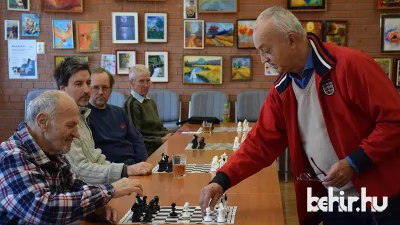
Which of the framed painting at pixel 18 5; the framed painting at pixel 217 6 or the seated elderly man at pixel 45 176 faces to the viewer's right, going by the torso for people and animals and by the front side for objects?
the seated elderly man

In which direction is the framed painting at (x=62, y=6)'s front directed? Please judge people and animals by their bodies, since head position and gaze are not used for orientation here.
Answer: toward the camera

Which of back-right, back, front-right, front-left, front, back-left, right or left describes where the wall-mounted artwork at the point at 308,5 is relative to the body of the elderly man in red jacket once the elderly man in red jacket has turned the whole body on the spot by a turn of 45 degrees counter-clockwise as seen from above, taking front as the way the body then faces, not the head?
back

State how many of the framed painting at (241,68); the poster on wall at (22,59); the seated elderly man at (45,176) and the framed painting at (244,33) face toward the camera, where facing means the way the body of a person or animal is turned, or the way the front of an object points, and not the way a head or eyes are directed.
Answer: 3

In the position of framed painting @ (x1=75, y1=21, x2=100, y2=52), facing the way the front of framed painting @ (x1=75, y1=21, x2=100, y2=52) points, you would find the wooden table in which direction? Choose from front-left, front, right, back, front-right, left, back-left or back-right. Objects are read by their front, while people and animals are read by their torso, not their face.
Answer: front

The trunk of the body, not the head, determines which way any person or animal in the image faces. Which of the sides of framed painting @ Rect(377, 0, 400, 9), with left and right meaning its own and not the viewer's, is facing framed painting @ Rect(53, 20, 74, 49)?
right

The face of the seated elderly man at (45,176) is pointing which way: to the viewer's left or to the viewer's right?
to the viewer's right

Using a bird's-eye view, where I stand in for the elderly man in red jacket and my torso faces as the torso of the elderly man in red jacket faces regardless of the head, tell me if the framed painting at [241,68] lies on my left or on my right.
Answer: on my right

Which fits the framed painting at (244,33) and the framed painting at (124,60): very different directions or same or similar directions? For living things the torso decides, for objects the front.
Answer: same or similar directions

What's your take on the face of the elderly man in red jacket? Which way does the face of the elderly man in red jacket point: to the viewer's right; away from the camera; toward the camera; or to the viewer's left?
to the viewer's left

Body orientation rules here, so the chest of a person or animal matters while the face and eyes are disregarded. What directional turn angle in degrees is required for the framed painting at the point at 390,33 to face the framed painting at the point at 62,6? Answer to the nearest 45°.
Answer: approximately 90° to its right

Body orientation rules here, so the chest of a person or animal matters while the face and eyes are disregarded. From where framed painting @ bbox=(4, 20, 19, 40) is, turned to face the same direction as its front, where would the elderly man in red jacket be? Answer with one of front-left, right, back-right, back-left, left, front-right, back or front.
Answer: front

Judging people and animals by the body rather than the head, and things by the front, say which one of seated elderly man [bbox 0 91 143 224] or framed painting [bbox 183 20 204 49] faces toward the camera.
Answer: the framed painting

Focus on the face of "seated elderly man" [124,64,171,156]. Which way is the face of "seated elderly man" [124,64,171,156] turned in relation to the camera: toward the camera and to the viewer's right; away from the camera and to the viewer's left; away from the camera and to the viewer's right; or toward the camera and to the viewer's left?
toward the camera and to the viewer's right

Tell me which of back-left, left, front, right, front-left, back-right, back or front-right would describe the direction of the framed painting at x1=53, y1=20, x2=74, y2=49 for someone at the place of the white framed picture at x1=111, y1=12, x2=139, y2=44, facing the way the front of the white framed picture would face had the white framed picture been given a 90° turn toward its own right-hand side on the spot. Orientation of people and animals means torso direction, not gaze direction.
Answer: front

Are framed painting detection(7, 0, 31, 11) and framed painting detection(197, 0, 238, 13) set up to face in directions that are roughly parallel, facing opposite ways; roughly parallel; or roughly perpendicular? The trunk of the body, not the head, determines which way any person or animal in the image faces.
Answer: roughly parallel

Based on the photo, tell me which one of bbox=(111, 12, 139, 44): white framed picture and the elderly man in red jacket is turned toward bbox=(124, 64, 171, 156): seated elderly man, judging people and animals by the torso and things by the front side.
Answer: the white framed picture

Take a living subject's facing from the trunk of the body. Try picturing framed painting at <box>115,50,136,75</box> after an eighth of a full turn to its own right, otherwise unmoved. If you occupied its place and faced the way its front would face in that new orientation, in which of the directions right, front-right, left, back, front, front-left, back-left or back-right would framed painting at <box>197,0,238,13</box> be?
back-left

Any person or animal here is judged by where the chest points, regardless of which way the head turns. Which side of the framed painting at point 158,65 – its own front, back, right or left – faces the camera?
front
